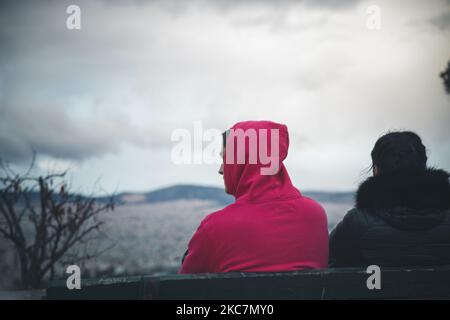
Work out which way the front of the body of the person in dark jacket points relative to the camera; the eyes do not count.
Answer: away from the camera

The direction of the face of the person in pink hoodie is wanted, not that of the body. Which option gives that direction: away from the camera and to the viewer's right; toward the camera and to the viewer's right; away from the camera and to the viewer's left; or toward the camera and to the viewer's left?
away from the camera and to the viewer's left
